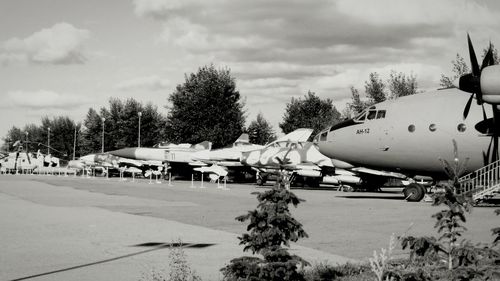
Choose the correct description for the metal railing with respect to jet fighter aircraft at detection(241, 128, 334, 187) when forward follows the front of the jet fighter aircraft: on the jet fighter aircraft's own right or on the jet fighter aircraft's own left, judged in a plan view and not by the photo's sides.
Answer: on the jet fighter aircraft's own left

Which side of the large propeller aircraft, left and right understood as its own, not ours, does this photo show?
left

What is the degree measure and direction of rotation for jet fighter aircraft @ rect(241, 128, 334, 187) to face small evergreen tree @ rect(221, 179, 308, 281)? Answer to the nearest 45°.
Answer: approximately 45° to its left

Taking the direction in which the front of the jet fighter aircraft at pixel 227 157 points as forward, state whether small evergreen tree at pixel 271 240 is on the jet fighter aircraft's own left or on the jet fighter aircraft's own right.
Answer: on the jet fighter aircraft's own left
